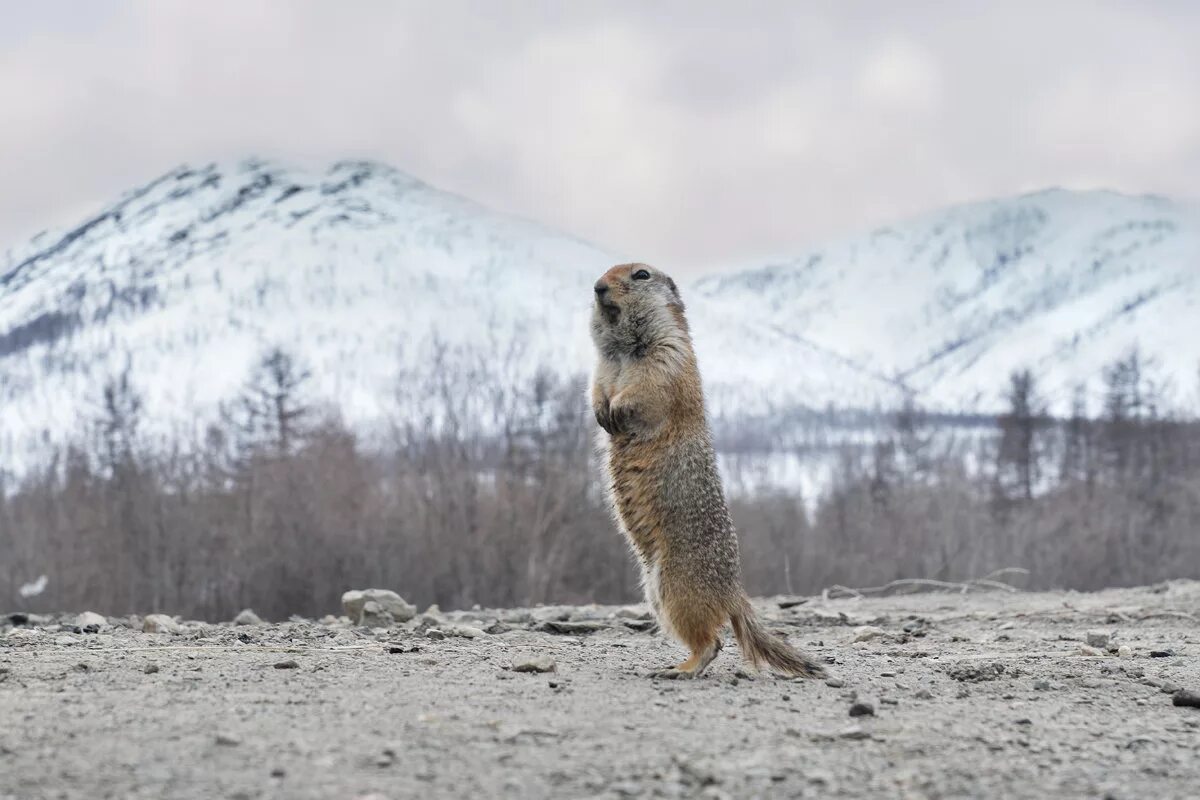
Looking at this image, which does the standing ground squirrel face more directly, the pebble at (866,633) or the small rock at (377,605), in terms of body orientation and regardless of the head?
the small rock

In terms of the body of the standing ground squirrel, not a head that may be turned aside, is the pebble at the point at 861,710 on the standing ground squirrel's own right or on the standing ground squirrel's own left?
on the standing ground squirrel's own left

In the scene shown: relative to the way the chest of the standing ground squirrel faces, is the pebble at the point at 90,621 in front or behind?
in front

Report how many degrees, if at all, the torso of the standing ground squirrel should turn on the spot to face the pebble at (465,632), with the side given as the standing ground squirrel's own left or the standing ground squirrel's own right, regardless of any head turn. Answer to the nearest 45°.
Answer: approximately 45° to the standing ground squirrel's own right

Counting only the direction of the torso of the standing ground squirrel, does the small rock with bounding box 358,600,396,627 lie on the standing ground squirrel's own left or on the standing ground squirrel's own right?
on the standing ground squirrel's own right

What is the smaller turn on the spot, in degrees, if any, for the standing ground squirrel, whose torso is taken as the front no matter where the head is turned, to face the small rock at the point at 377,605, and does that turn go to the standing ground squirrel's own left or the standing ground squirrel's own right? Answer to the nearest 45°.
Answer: approximately 45° to the standing ground squirrel's own right

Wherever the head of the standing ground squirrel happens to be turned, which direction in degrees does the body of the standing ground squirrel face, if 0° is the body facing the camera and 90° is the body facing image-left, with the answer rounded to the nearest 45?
approximately 90°
